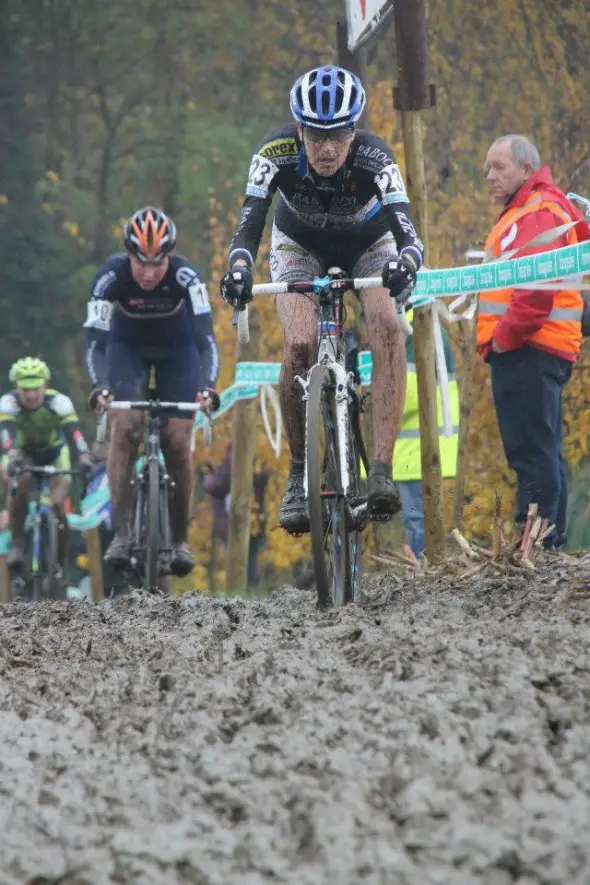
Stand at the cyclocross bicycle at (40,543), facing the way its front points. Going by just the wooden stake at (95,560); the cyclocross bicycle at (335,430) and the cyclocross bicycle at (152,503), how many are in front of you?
2

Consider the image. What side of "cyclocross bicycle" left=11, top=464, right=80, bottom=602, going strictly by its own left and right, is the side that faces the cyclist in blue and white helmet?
front

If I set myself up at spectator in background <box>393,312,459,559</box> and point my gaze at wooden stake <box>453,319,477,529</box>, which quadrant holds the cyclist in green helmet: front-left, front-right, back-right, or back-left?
back-right

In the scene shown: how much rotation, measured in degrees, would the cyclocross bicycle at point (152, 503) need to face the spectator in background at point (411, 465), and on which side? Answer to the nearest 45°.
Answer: approximately 90° to its left

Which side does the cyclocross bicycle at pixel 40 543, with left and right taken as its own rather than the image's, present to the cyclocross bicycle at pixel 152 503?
front

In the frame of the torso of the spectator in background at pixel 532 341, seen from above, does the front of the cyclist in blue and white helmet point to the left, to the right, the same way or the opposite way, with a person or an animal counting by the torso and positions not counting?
to the left

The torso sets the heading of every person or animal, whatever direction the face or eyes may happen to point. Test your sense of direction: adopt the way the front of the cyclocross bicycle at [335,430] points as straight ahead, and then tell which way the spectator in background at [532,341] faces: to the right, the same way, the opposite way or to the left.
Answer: to the right

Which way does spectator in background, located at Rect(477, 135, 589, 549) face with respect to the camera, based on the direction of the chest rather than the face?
to the viewer's left

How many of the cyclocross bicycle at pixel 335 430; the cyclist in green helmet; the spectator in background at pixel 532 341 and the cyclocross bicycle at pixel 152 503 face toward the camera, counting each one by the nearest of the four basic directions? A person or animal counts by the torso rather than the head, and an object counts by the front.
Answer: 3
